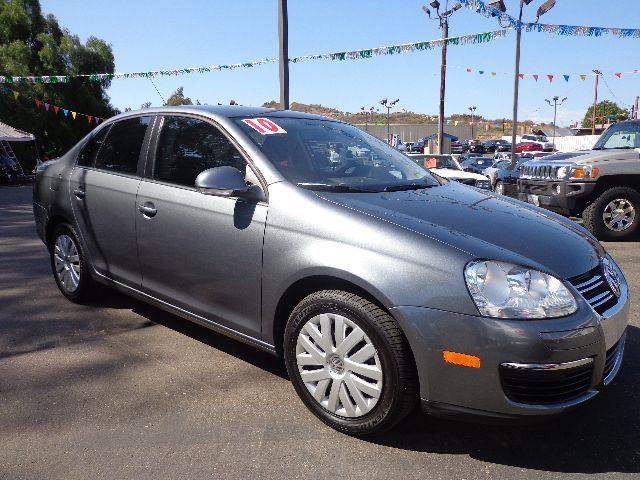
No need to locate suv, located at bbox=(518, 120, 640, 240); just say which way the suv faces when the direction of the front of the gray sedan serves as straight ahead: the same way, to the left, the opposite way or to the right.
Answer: to the right

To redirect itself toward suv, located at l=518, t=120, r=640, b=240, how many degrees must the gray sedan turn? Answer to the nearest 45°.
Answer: approximately 90° to its left

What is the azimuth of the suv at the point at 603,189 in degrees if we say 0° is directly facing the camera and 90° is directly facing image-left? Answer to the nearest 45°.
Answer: approximately 45°

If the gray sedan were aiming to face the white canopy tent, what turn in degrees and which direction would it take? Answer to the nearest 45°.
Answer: approximately 180°

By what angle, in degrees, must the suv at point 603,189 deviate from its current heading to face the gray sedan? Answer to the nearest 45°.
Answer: approximately 45° to its left

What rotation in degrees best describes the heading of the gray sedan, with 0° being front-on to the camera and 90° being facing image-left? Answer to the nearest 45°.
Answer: approximately 315°

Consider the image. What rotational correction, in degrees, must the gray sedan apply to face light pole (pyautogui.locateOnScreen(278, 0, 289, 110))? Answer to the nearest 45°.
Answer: approximately 135° to its left
